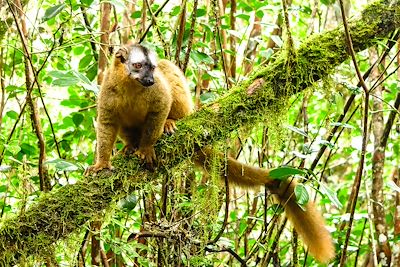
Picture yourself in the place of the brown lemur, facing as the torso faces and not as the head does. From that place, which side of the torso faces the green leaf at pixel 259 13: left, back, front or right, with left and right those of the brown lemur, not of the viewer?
back

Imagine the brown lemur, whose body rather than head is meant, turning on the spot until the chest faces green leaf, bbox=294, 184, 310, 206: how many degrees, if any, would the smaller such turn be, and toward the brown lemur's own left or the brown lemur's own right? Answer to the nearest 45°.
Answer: approximately 90° to the brown lemur's own left

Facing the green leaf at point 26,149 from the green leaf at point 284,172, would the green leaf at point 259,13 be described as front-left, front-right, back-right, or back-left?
front-right

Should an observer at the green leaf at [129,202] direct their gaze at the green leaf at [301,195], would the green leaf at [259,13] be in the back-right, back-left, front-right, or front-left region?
front-left

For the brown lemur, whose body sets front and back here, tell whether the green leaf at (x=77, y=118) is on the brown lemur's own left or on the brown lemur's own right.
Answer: on the brown lemur's own right

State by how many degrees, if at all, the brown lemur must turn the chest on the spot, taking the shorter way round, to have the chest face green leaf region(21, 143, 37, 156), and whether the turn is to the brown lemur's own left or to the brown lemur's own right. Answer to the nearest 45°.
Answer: approximately 90° to the brown lemur's own right

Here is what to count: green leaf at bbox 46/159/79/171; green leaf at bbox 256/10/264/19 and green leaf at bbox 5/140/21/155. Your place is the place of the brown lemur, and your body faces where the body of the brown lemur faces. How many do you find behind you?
1

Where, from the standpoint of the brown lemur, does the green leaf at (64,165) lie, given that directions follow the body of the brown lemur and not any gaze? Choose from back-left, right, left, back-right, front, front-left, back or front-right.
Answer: front

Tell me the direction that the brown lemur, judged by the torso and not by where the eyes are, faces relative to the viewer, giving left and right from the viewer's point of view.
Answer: facing the viewer and to the left of the viewer

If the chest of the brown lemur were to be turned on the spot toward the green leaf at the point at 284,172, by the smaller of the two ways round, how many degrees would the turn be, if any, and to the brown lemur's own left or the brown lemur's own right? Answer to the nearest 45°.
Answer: approximately 90° to the brown lemur's own left
